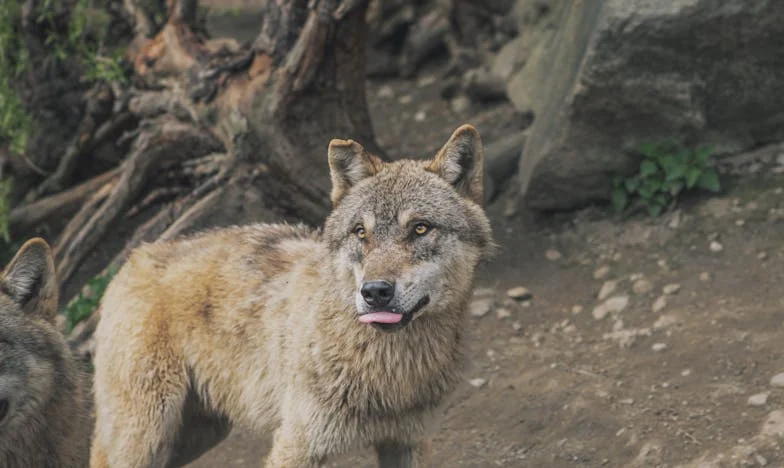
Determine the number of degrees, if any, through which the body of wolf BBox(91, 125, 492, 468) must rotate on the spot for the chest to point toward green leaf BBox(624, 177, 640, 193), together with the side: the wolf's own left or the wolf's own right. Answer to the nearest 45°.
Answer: approximately 90° to the wolf's own left

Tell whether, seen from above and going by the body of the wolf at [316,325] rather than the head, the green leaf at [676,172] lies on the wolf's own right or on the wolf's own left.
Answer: on the wolf's own left

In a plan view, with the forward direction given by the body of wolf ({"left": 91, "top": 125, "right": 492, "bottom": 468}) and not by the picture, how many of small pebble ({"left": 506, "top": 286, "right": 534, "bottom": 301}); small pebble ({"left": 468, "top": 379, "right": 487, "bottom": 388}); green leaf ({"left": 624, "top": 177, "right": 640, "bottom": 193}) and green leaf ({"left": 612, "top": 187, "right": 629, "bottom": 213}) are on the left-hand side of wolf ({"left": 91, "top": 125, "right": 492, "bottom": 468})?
4

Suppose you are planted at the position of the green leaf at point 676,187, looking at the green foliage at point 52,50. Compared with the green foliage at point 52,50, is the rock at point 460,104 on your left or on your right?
right

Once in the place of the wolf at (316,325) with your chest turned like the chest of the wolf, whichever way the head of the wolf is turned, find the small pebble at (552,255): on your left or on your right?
on your left

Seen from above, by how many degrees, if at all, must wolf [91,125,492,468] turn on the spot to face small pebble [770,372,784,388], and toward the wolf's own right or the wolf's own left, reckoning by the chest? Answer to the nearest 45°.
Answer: approximately 45° to the wolf's own left

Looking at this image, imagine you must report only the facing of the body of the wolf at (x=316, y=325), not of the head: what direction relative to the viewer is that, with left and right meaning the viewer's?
facing the viewer and to the right of the viewer

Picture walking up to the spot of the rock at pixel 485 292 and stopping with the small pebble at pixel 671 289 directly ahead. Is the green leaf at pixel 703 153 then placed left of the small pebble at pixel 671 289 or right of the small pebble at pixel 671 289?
left

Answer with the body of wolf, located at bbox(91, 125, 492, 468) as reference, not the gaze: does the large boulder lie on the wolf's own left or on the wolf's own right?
on the wolf's own left

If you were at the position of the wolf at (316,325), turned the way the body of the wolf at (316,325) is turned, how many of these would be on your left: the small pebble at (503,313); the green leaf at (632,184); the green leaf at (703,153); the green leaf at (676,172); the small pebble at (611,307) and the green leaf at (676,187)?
6

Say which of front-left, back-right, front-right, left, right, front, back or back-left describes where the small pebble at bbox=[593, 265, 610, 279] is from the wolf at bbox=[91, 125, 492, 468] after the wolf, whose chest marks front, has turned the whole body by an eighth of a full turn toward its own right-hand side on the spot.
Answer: back-left
